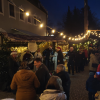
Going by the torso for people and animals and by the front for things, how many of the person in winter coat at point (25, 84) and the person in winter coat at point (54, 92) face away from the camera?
2

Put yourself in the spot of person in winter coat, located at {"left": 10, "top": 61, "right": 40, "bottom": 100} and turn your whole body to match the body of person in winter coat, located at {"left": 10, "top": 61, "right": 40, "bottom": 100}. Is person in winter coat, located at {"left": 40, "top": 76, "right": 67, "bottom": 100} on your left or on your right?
on your right

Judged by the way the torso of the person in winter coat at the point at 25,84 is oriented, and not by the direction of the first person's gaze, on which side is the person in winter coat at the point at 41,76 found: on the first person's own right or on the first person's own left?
on the first person's own right

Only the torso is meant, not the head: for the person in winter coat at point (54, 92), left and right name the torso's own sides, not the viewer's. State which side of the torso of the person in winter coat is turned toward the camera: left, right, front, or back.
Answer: back

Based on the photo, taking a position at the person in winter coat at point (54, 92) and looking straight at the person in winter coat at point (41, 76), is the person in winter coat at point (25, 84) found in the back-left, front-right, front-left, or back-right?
front-left

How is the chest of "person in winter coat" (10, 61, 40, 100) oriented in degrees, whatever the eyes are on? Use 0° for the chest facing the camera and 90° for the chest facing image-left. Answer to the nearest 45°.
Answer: approximately 180°

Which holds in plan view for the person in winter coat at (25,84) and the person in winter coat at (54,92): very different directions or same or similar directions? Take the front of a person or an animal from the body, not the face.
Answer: same or similar directions
